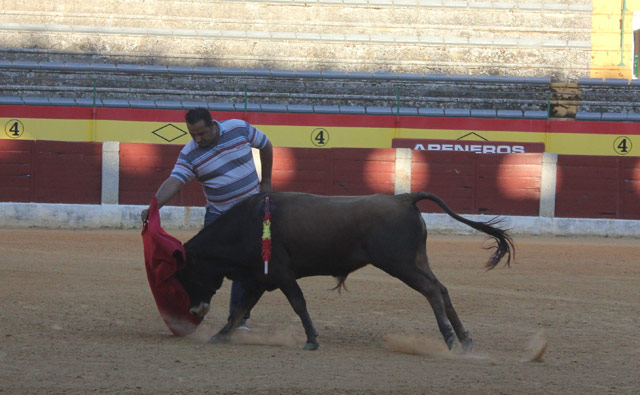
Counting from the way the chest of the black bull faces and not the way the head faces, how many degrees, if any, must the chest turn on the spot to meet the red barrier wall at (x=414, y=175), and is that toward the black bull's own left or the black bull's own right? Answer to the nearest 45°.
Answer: approximately 90° to the black bull's own right

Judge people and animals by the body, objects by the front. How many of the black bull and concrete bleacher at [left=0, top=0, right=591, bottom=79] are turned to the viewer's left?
1

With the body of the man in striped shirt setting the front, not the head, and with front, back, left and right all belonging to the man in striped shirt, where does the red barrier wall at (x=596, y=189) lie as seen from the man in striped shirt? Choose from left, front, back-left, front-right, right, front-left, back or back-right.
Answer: back

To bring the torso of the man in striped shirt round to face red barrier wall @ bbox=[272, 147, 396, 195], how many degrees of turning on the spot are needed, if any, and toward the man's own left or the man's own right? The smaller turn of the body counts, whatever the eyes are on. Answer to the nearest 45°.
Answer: approximately 135° to the man's own right

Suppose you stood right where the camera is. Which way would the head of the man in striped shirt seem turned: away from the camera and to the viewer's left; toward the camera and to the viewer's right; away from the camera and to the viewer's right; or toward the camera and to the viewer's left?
toward the camera and to the viewer's left

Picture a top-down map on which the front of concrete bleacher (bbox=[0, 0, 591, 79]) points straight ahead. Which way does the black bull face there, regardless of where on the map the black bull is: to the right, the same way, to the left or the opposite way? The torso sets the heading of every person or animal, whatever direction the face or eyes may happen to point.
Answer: to the right

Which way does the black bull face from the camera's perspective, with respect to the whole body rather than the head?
to the viewer's left

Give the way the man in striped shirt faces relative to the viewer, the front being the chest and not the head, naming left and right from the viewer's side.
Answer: facing the viewer and to the left of the viewer

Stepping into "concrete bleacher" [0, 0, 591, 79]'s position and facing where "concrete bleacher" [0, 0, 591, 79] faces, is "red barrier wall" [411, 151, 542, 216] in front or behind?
in front

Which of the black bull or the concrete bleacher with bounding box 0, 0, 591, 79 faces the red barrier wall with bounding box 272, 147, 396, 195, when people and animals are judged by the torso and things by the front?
the concrete bleacher

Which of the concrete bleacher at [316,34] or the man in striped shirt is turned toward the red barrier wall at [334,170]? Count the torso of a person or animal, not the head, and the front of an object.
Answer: the concrete bleacher

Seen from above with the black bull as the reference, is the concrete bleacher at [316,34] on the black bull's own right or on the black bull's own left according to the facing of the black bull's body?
on the black bull's own right

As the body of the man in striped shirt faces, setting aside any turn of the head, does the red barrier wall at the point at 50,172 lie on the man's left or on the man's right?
on the man's right
